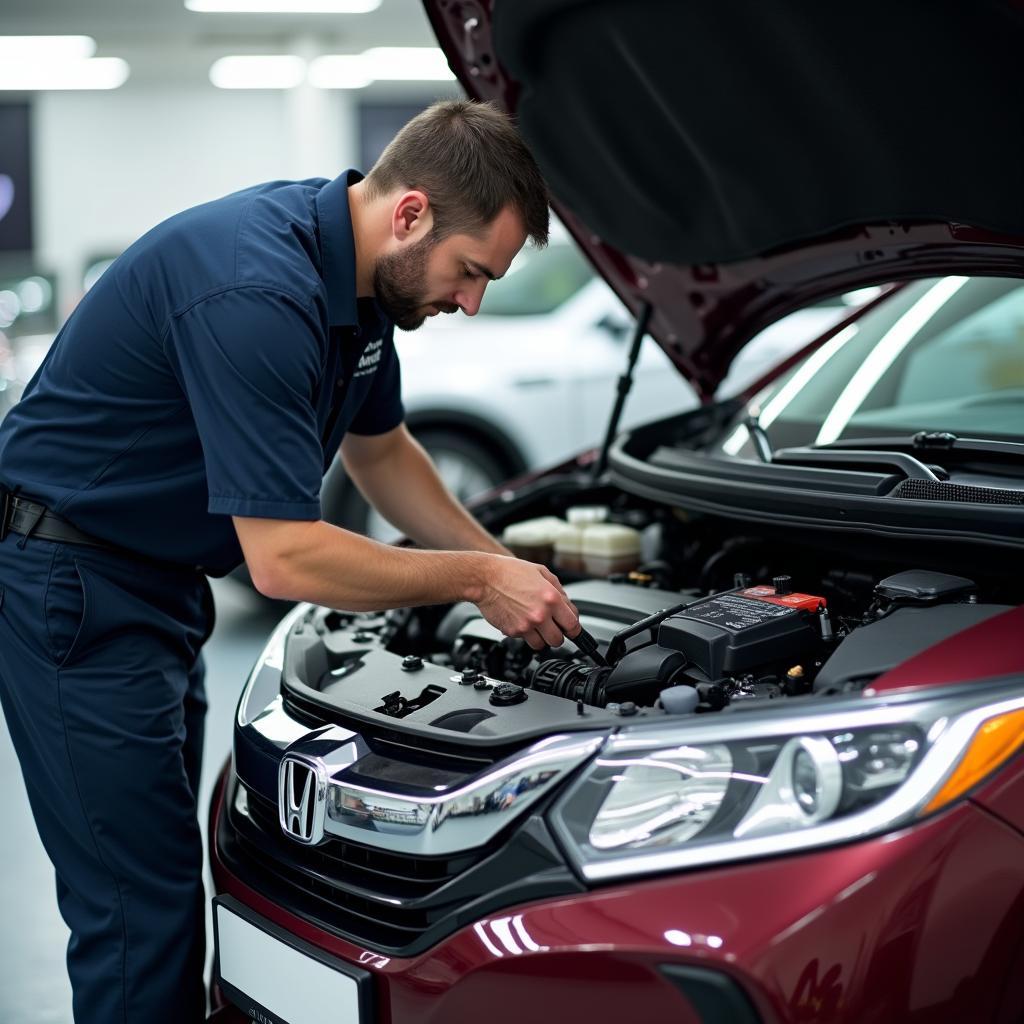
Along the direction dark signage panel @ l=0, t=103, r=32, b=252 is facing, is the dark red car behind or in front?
in front

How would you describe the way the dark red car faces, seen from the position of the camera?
facing the viewer and to the left of the viewer

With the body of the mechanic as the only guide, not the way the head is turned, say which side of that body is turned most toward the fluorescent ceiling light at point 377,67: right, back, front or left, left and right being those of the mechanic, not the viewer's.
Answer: left

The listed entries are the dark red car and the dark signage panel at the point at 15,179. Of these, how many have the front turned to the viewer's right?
0

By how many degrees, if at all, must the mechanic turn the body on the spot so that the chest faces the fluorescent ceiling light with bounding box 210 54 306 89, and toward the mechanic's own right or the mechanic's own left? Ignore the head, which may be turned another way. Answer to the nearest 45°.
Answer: approximately 90° to the mechanic's own left

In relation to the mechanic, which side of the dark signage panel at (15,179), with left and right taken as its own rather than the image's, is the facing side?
front

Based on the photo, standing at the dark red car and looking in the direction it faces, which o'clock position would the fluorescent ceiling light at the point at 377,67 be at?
The fluorescent ceiling light is roughly at 4 o'clock from the dark red car.

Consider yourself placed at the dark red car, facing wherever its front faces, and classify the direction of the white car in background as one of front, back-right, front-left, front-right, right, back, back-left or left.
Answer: back-right

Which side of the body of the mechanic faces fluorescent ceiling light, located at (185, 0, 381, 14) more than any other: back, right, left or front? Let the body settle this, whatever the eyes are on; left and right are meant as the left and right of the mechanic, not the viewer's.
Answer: left

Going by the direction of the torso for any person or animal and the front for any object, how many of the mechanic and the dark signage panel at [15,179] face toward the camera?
1

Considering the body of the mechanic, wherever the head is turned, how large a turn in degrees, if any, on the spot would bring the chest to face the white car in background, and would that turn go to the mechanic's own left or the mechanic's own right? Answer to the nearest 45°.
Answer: approximately 90° to the mechanic's own left

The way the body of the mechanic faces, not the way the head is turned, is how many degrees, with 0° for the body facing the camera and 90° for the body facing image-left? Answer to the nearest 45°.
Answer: approximately 270°

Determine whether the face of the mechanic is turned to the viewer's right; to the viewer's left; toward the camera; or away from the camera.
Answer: to the viewer's right
